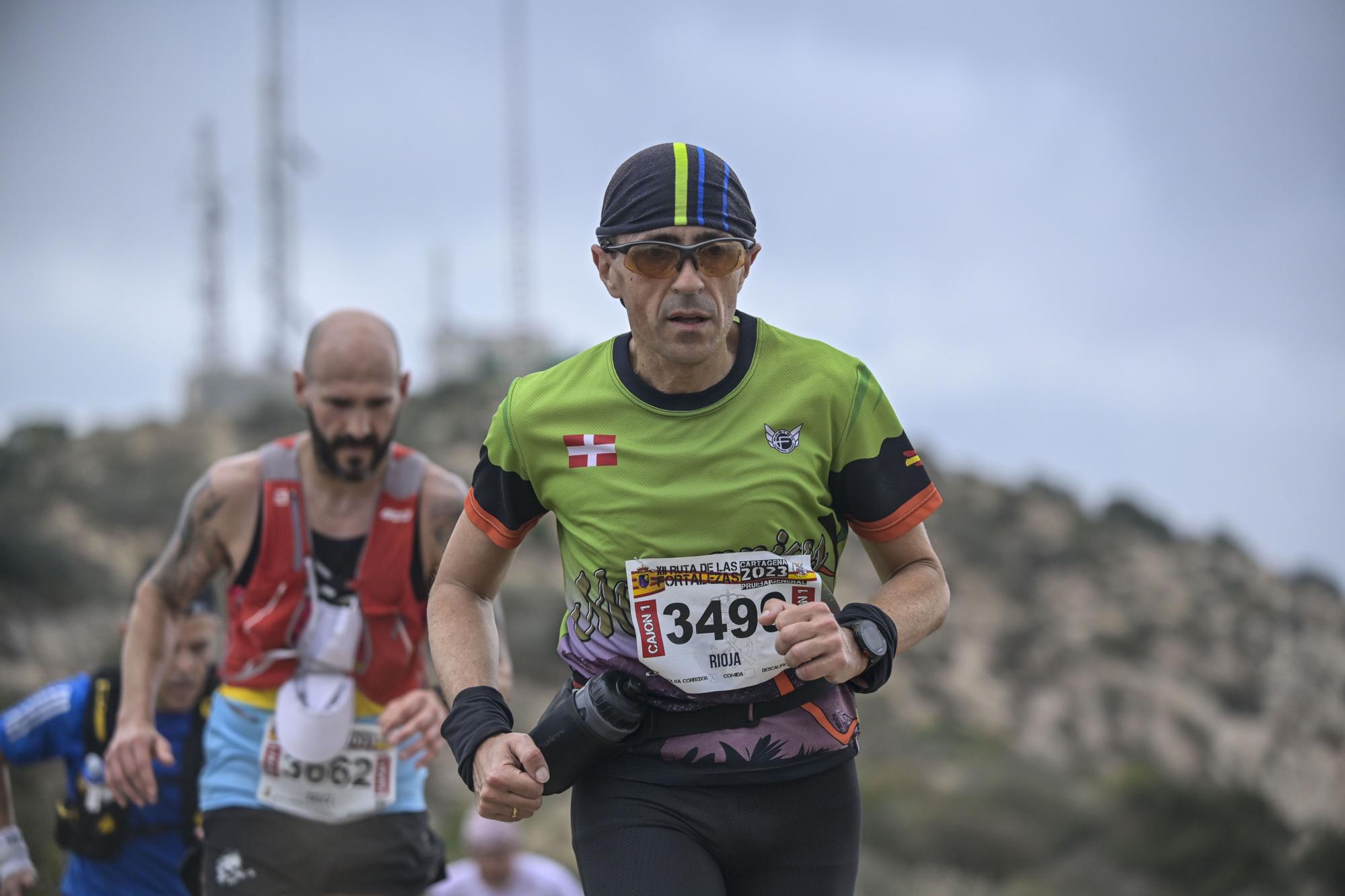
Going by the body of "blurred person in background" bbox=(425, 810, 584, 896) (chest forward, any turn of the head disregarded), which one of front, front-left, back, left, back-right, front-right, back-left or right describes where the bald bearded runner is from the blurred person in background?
front

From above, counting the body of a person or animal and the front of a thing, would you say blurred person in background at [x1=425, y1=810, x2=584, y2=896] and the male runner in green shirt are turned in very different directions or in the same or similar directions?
same or similar directions

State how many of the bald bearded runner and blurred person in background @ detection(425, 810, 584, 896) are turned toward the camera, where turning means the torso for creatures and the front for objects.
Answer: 2

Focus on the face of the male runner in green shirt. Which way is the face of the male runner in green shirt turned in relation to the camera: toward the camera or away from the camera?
toward the camera

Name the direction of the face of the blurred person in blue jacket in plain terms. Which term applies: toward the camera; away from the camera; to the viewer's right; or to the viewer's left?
toward the camera

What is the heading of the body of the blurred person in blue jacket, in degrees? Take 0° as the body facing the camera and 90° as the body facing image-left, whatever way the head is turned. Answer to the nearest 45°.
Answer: approximately 315°

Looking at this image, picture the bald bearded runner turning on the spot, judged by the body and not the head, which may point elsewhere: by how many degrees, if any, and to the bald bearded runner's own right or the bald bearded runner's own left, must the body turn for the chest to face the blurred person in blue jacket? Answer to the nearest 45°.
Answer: approximately 135° to the bald bearded runner's own right

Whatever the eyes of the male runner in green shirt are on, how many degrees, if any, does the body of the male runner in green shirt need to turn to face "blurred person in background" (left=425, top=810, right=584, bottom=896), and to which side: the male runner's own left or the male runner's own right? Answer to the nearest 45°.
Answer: approximately 180°

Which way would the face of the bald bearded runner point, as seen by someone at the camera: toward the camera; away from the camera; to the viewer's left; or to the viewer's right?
toward the camera

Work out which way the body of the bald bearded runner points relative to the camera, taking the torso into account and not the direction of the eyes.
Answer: toward the camera

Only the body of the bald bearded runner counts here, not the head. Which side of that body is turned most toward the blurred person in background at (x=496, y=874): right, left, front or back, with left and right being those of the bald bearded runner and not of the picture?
back

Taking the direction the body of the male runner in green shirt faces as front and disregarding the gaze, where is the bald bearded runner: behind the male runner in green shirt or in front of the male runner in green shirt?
behind

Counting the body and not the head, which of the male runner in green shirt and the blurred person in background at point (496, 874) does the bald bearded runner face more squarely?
the male runner in green shirt
